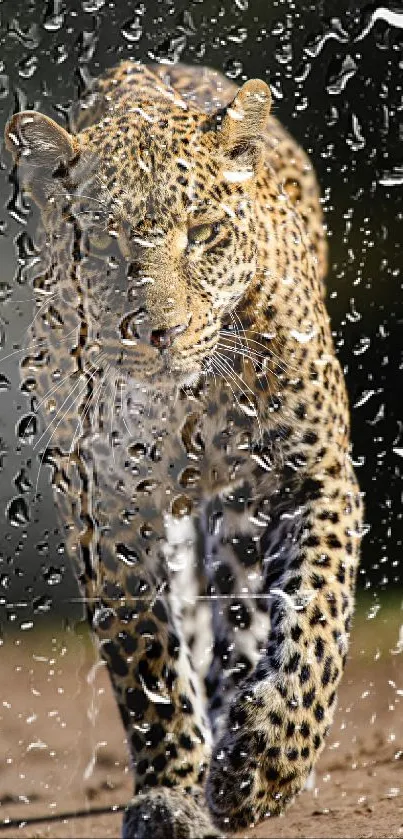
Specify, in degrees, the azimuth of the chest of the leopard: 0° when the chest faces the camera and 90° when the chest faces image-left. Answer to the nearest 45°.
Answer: approximately 0°
